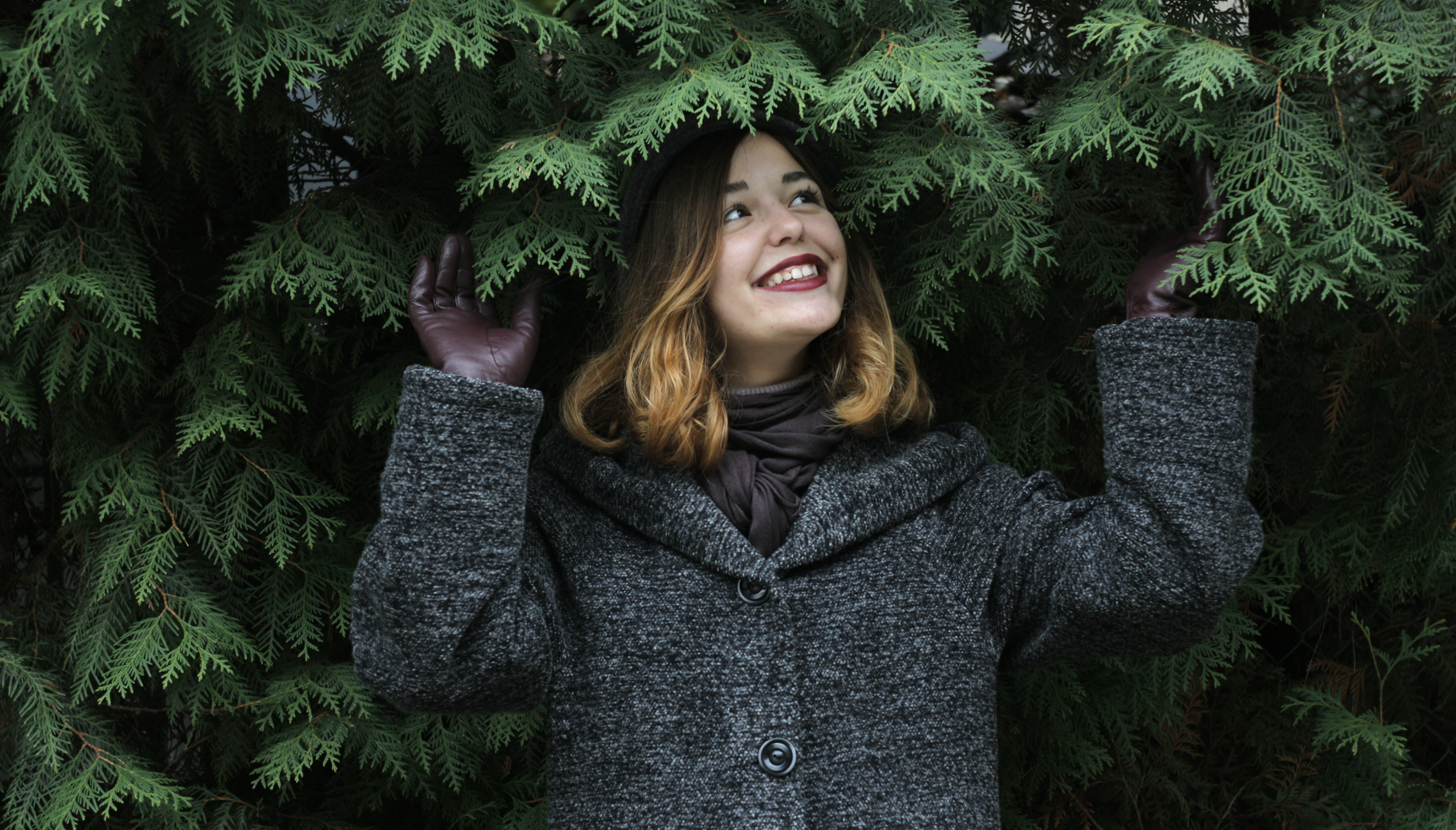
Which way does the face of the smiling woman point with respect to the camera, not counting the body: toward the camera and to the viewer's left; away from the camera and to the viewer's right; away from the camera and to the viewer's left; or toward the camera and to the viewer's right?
toward the camera and to the viewer's right

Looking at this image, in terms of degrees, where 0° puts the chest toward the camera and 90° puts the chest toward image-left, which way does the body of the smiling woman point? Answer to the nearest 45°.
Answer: approximately 0°
